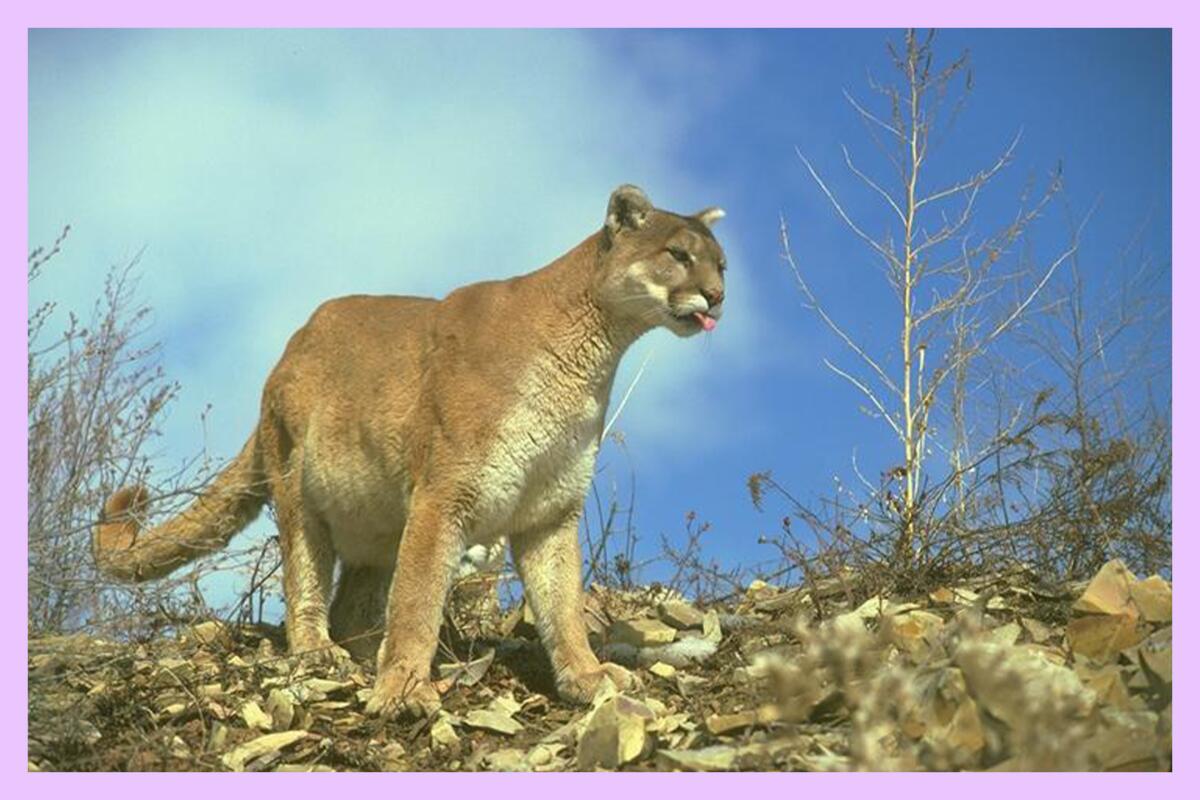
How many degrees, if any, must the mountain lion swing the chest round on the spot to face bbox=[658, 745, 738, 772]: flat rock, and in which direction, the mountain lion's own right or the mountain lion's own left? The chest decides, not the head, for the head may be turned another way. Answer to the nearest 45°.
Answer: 0° — it already faces it

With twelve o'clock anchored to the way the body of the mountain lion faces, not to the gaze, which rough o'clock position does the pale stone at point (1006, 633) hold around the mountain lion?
The pale stone is roughly at 11 o'clock from the mountain lion.

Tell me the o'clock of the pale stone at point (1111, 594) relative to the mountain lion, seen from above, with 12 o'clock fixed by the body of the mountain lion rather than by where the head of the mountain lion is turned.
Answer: The pale stone is roughly at 11 o'clock from the mountain lion.

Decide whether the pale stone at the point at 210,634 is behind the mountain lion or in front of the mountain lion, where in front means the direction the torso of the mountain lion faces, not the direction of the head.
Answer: behind

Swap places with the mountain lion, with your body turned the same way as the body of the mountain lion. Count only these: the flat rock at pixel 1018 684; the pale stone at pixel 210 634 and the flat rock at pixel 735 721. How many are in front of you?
2

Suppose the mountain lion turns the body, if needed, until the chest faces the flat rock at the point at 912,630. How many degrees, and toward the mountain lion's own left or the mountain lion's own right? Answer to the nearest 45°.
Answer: approximately 45° to the mountain lion's own left

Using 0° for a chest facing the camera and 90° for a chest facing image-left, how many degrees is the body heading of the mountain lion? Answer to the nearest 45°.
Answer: approximately 315°
